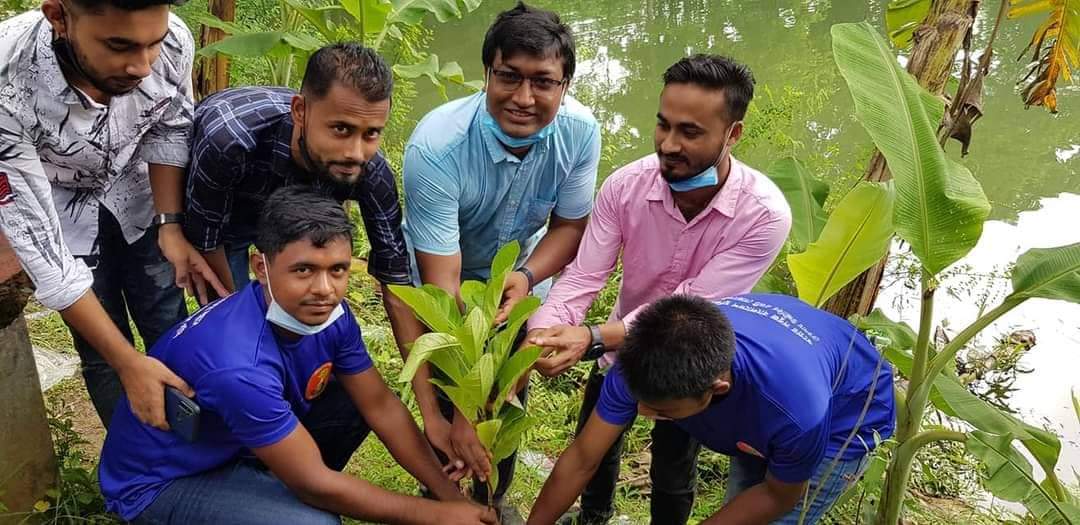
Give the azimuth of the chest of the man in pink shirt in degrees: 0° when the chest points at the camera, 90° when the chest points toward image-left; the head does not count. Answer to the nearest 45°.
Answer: approximately 45°

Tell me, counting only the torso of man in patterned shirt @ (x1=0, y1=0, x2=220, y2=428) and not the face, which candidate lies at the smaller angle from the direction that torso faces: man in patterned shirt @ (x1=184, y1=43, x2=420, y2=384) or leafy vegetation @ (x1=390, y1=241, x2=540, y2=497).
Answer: the leafy vegetation

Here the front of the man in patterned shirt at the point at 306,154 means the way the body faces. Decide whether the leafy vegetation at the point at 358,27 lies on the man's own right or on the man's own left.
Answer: on the man's own left

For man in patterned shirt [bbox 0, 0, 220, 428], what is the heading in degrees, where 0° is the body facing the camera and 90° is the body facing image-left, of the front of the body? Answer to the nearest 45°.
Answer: approximately 315°

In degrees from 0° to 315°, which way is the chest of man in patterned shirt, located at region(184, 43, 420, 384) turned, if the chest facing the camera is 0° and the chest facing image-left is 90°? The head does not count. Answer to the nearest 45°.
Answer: approximately 315°

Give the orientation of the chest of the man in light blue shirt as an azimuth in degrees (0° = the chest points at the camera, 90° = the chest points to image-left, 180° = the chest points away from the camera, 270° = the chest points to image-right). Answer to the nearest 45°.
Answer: approximately 0°
